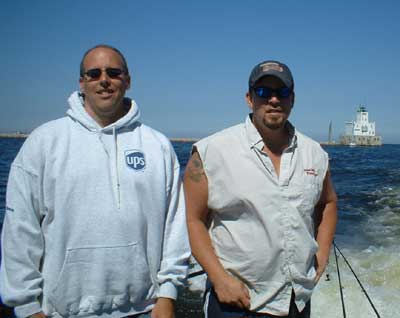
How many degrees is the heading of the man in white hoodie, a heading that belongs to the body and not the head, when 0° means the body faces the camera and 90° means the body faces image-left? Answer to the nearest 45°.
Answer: approximately 0°

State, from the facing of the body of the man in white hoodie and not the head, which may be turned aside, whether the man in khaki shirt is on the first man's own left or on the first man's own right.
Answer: on the first man's own left

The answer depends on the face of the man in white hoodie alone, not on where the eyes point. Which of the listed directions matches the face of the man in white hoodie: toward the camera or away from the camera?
toward the camera
